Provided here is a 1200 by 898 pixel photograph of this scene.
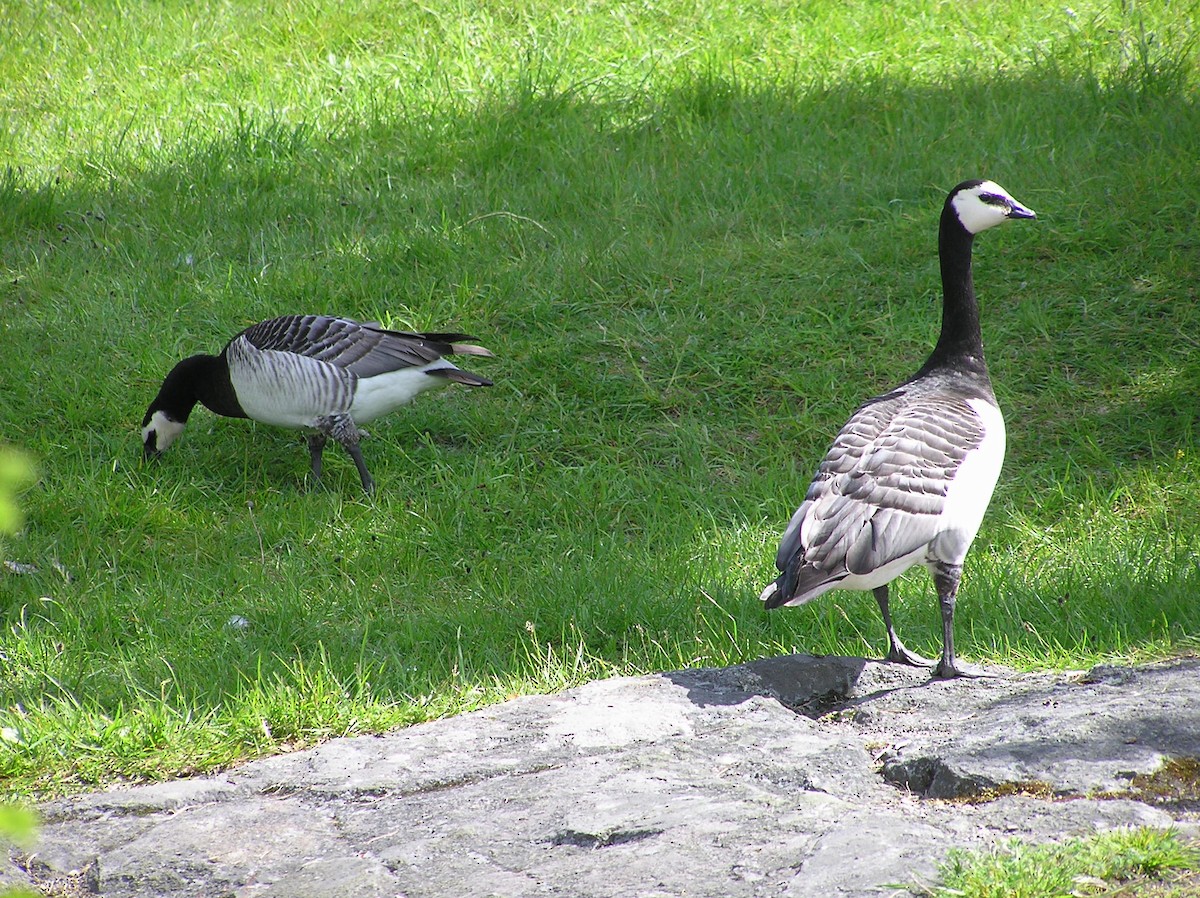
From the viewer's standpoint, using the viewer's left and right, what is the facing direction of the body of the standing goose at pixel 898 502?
facing away from the viewer and to the right of the viewer

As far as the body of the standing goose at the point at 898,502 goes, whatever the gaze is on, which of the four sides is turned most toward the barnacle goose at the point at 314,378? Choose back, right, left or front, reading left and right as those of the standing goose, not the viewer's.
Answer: left

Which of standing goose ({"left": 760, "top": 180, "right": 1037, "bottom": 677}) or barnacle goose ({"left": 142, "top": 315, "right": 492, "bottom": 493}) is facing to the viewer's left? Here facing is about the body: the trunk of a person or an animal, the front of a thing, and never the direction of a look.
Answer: the barnacle goose

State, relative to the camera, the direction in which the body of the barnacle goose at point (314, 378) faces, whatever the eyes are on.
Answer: to the viewer's left

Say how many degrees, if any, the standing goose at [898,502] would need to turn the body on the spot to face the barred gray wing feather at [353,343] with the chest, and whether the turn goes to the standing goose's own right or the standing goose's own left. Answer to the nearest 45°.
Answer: approximately 90° to the standing goose's own left

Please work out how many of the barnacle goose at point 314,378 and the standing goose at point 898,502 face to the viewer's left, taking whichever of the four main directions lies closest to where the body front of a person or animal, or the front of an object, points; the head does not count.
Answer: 1

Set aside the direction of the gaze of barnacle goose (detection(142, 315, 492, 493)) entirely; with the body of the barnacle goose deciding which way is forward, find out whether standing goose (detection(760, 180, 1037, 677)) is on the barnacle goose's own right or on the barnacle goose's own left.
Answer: on the barnacle goose's own left
